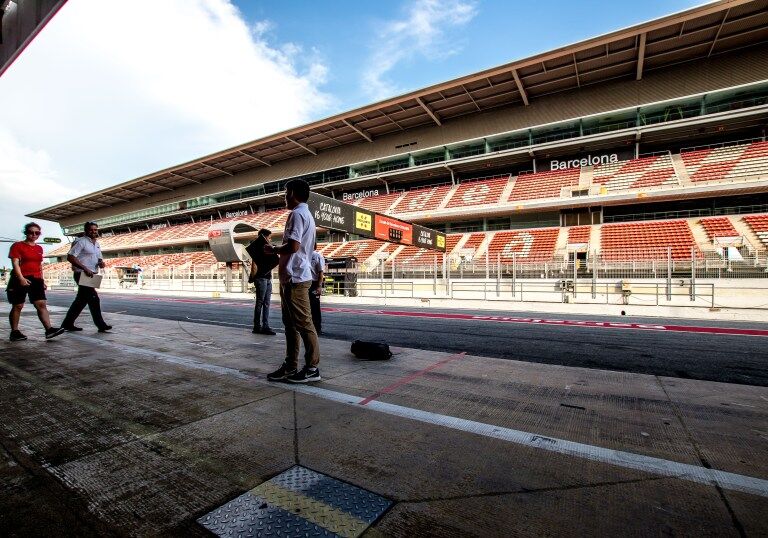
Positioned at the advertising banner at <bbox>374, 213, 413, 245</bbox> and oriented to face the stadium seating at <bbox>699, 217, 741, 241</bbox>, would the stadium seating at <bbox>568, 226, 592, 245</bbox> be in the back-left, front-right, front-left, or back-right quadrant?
front-left

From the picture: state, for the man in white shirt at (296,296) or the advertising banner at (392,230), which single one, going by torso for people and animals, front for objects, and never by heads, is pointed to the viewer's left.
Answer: the man in white shirt

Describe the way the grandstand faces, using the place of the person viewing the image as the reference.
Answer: facing the viewer and to the left of the viewer

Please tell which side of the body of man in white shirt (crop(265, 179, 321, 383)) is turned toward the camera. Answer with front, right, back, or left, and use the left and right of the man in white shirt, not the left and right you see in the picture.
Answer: left

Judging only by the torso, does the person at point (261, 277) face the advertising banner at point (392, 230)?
no

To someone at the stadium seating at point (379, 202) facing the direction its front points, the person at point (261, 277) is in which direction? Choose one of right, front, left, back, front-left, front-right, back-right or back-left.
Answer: front-left
